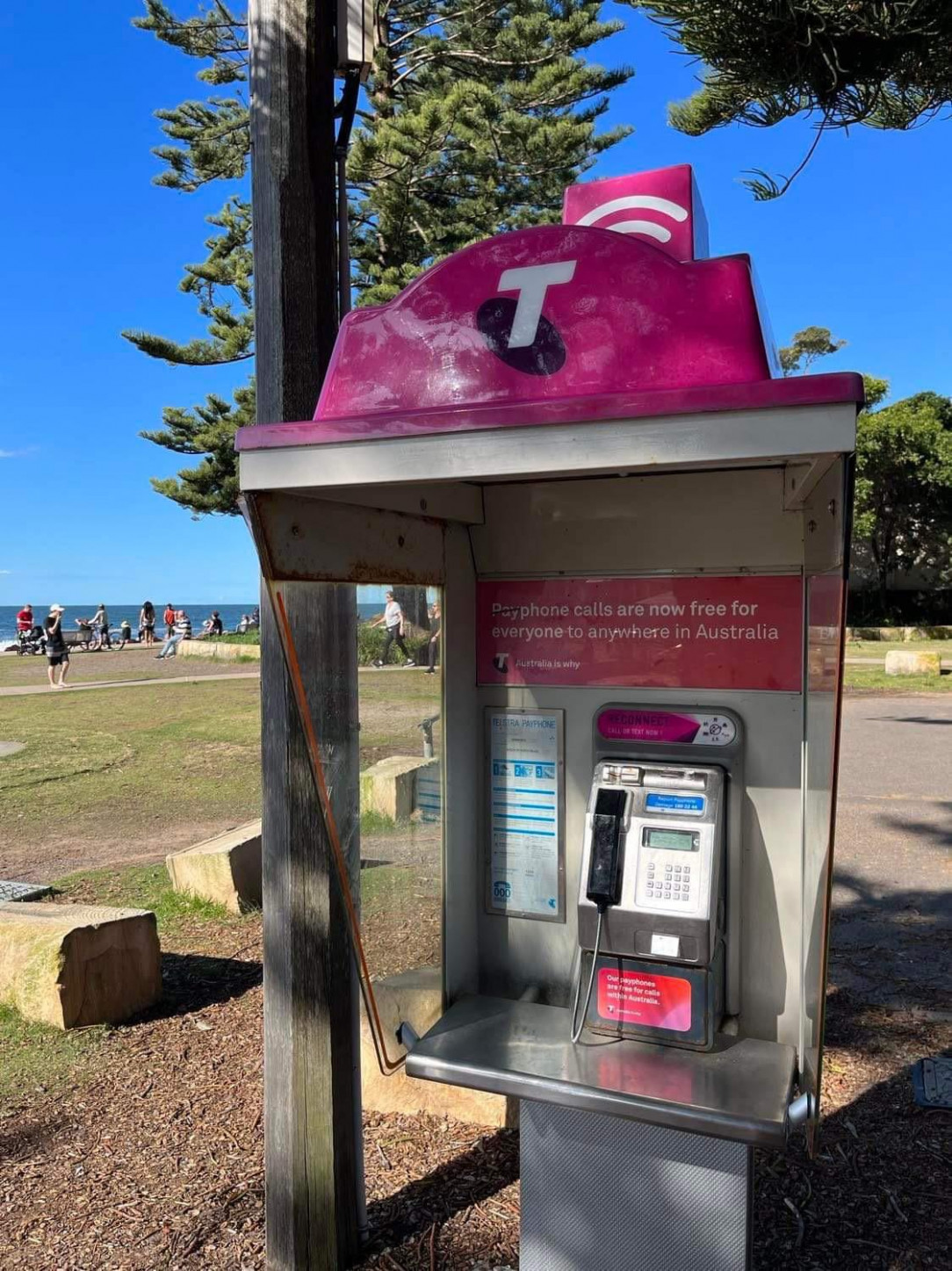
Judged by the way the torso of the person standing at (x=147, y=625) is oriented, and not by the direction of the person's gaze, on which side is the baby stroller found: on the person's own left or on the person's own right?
on the person's own left

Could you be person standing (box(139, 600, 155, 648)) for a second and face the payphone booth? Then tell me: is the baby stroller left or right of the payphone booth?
right

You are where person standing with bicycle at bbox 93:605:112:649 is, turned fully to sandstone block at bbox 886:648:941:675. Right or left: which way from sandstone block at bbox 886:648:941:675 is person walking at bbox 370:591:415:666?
right

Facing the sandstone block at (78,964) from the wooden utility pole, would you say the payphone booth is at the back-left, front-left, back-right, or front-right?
back-right

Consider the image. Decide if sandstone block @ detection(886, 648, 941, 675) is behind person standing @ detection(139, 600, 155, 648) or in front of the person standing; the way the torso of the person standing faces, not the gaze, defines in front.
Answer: behind

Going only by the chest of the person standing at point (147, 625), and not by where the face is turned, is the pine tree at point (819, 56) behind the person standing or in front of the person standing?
behind

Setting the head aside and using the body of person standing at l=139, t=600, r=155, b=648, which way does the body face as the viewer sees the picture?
away from the camera
